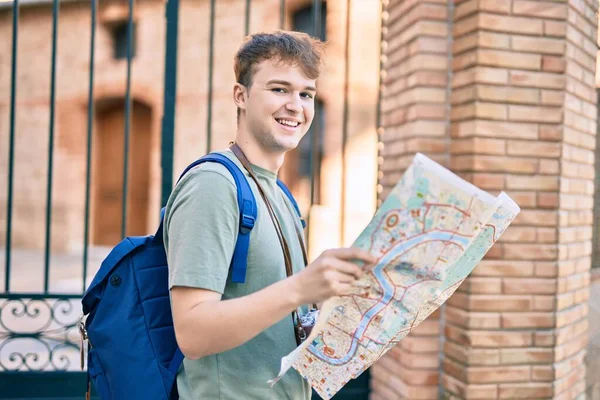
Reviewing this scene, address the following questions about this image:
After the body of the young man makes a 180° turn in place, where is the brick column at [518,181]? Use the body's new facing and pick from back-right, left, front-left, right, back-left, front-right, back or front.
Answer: right

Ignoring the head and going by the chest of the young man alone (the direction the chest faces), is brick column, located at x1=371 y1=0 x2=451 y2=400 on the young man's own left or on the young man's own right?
on the young man's own left

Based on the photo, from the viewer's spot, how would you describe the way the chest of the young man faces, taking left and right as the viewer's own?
facing the viewer and to the right of the viewer
